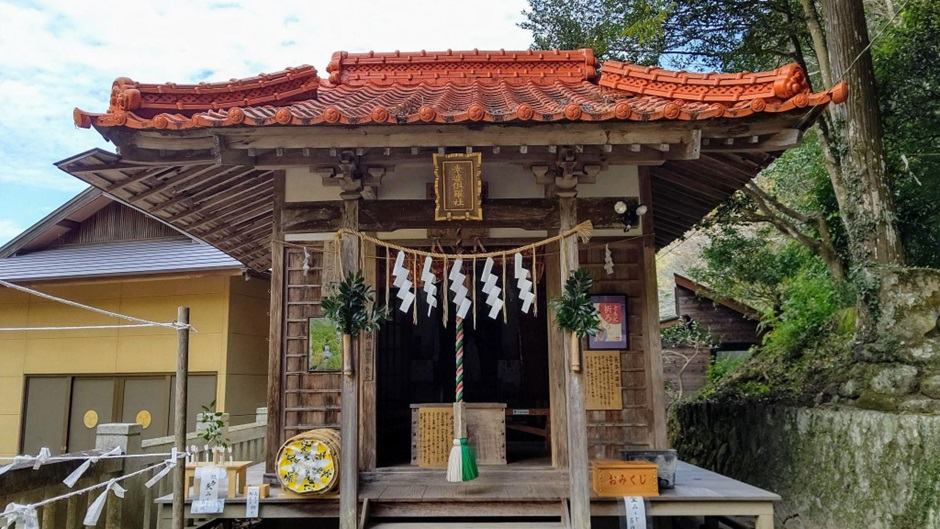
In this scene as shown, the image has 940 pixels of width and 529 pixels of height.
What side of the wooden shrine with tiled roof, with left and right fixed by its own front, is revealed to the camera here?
front

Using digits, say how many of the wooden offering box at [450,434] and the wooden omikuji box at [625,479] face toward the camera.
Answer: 2

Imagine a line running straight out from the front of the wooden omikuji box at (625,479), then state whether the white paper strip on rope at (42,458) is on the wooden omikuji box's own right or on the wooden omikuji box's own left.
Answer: on the wooden omikuji box's own right

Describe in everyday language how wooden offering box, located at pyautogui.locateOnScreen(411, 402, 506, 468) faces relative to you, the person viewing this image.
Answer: facing the viewer

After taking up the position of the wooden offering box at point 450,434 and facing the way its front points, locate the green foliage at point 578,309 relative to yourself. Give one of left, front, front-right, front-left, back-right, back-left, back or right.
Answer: front-left

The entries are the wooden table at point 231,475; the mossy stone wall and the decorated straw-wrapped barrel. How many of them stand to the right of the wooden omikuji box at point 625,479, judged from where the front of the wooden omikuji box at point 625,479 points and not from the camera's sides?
2

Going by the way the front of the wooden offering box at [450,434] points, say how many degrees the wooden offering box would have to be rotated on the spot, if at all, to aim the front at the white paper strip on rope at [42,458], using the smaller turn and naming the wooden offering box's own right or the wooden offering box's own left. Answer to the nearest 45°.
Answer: approximately 45° to the wooden offering box's own right

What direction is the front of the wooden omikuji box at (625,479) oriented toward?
toward the camera
